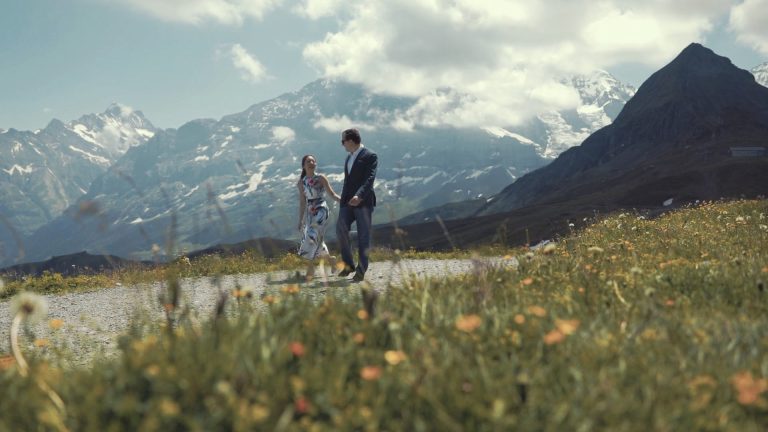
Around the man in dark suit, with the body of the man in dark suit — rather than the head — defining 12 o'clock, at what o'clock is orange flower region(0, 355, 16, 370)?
The orange flower is roughly at 11 o'clock from the man in dark suit.

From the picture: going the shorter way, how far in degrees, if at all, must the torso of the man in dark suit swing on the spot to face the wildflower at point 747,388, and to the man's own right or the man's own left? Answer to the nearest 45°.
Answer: approximately 45° to the man's own left

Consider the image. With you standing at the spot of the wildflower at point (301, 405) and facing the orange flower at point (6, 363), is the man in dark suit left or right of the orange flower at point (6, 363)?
right

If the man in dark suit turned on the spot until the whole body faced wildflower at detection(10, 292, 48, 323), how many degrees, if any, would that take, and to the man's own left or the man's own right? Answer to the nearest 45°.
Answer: approximately 45° to the man's own left

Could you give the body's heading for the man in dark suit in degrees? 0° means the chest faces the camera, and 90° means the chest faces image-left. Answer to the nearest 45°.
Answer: approximately 45°

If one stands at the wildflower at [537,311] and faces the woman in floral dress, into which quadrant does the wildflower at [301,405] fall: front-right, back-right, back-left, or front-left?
back-left

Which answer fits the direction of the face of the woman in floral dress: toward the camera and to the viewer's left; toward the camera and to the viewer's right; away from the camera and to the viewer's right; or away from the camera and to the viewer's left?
toward the camera and to the viewer's right

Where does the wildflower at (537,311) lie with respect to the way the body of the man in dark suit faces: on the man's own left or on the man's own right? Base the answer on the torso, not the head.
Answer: on the man's own left

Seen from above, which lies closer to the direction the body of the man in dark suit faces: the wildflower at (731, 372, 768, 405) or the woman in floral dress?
the wildflower

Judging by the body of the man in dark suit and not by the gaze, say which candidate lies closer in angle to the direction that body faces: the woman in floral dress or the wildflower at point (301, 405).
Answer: the wildflower

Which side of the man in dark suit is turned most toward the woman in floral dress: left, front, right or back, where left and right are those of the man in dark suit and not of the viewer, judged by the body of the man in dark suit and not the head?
right
